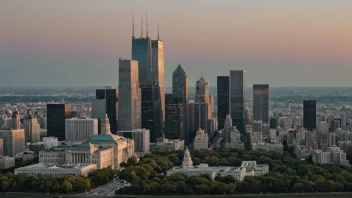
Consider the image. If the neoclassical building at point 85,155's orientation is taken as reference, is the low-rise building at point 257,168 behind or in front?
in front

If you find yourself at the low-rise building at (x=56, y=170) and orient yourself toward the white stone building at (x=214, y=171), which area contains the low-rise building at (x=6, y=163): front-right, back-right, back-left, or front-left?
back-left

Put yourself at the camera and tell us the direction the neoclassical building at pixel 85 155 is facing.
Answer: facing the viewer and to the right of the viewer

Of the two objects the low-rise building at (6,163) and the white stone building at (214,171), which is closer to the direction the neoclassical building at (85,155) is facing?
the white stone building
